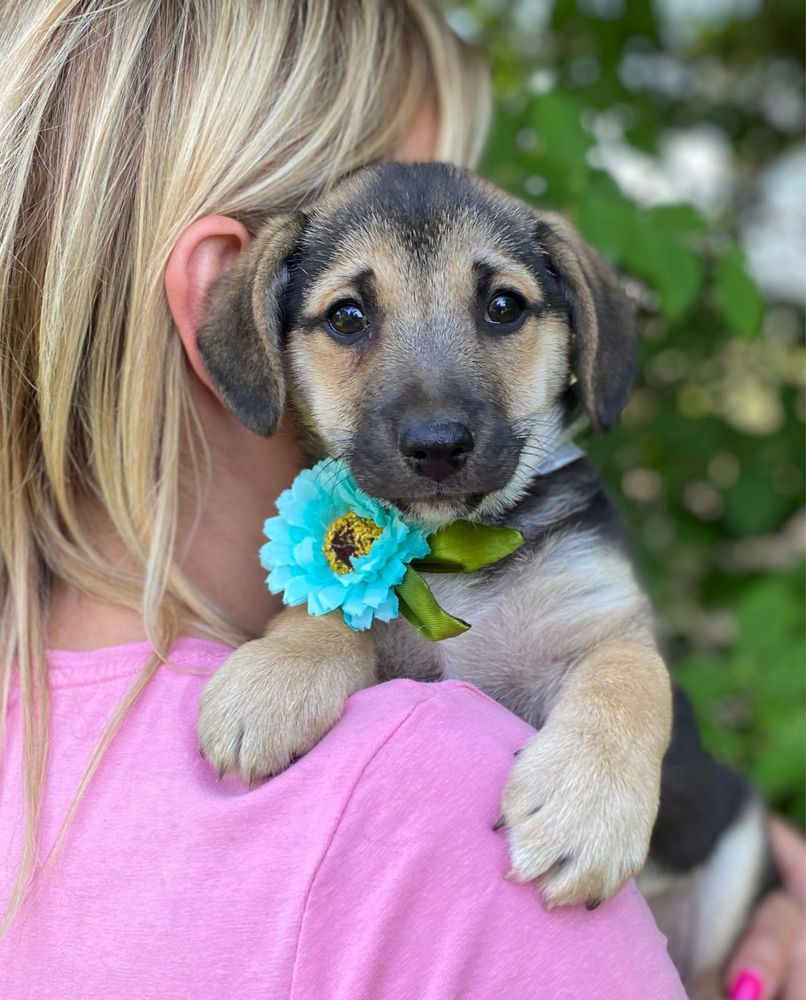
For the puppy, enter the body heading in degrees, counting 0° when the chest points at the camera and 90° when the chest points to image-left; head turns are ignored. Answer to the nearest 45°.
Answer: approximately 0°
